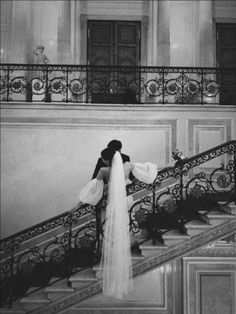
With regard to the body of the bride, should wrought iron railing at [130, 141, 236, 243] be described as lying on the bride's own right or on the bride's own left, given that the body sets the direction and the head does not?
on the bride's own right

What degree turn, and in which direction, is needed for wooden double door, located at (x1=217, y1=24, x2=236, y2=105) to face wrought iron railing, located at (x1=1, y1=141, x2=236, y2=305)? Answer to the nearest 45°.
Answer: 0° — it already faces it

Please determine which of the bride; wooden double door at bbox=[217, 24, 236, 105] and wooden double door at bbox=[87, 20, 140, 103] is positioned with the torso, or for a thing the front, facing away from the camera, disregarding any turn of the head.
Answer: the bride

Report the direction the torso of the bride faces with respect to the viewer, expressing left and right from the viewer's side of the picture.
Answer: facing away from the viewer

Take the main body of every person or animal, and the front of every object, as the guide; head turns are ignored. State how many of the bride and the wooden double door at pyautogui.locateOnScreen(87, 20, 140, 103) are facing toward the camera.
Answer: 1

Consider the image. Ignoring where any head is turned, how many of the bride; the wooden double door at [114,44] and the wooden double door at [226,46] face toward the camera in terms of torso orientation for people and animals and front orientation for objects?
2

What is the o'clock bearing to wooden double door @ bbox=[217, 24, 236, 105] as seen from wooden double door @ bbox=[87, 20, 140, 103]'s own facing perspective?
wooden double door @ bbox=[217, 24, 236, 105] is roughly at 9 o'clock from wooden double door @ bbox=[87, 20, 140, 103].

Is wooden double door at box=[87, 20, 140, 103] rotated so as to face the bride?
yes

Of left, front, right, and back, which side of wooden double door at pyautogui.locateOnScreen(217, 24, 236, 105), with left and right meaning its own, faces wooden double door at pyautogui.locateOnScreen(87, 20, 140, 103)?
right

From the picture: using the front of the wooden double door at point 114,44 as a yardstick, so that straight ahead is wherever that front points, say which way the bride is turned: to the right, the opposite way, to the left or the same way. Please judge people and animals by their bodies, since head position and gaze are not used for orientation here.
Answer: the opposite way

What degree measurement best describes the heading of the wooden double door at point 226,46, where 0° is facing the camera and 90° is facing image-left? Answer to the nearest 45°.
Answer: approximately 0°
